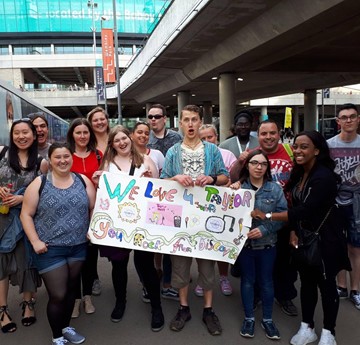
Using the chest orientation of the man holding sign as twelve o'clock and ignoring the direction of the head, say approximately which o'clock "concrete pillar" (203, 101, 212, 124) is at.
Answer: The concrete pillar is roughly at 6 o'clock from the man holding sign.

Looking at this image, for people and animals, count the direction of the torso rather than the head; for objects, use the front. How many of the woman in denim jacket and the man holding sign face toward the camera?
2

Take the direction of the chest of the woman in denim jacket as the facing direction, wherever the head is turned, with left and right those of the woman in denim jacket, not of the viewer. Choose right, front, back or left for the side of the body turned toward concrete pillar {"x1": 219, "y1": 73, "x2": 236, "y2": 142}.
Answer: back

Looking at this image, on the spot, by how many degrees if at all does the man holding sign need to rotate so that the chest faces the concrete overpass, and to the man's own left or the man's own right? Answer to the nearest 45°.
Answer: approximately 180°

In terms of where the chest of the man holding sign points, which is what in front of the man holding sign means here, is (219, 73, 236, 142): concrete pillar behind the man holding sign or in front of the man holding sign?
behind

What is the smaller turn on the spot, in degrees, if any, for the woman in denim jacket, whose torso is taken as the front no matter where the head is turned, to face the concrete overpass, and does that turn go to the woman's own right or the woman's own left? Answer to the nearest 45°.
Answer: approximately 180°

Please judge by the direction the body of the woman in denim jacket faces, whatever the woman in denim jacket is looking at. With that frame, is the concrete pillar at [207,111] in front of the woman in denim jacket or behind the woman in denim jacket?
behind

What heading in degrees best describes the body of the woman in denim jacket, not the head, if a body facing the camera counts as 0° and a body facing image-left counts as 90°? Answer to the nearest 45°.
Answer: approximately 0°

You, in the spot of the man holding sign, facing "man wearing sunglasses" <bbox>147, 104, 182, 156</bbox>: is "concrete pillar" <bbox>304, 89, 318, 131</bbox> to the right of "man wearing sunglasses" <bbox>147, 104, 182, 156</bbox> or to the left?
right
